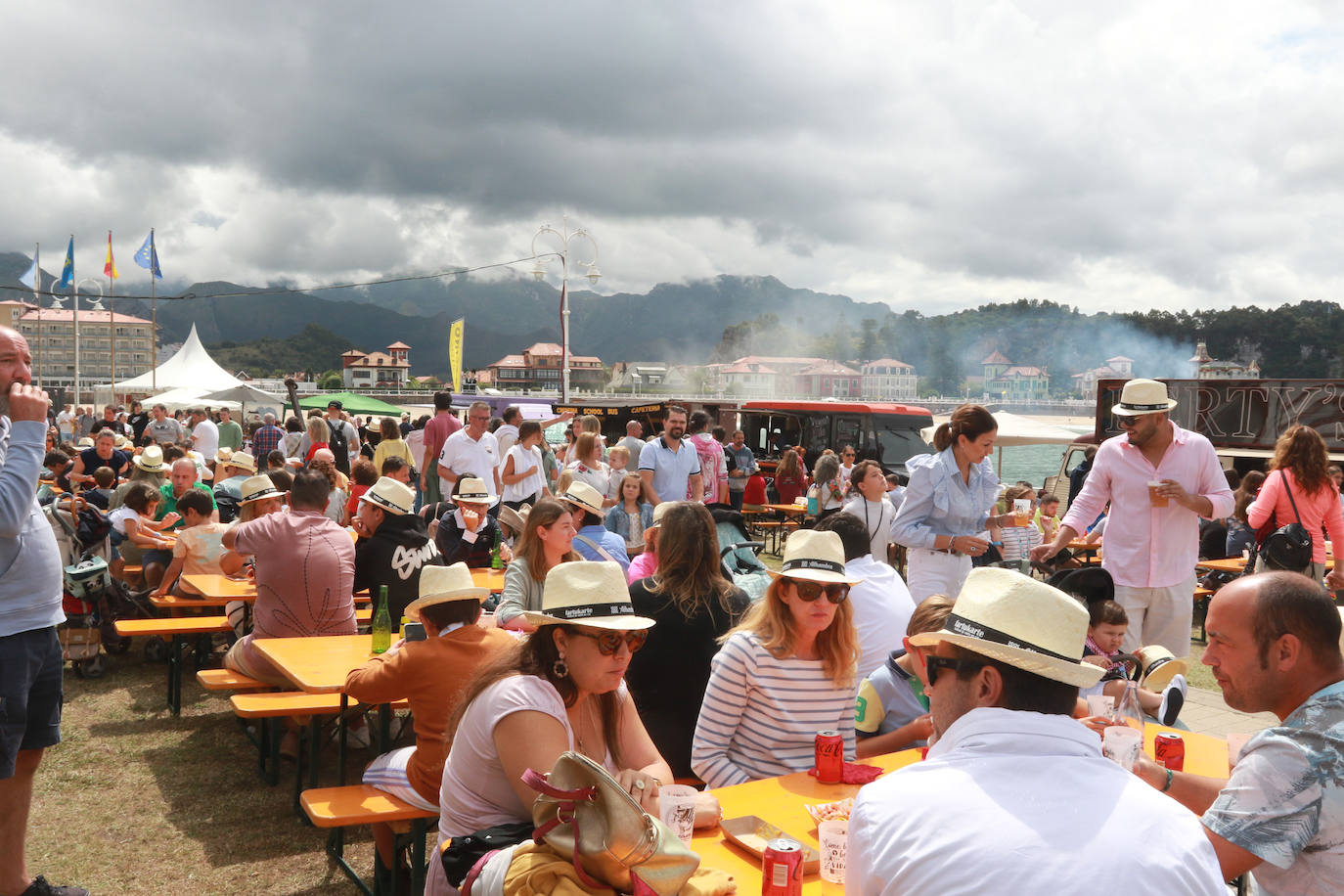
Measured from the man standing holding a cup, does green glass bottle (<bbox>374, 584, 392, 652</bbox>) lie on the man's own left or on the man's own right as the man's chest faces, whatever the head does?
on the man's own right

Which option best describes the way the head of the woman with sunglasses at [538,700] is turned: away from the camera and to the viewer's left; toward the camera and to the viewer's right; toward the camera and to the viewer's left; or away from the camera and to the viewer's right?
toward the camera and to the viewer's right

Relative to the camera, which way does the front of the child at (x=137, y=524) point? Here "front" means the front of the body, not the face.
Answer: to the viewer's right

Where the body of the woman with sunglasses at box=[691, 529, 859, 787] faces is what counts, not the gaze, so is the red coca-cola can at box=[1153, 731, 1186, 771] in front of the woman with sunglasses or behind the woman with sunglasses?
in front

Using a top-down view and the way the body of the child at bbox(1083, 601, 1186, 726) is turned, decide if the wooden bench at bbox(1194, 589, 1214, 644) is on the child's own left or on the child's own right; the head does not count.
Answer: on the child's own left

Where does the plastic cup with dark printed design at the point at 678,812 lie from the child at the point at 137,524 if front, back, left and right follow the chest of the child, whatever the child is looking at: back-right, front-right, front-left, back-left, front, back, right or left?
right

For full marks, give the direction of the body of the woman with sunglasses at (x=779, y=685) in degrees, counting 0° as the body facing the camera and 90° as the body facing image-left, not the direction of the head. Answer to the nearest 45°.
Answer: approximately 315°

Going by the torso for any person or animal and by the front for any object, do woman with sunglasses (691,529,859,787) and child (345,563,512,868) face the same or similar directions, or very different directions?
very different directions

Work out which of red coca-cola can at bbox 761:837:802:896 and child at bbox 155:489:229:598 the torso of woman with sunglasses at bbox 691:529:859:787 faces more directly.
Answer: the red coca-cola can

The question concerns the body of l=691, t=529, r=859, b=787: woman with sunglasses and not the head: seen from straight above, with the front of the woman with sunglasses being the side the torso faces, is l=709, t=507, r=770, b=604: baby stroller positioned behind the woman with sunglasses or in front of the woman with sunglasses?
behind

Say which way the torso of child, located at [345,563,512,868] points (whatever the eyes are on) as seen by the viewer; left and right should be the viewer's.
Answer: facing away from the viewer and to the left of the viewer
